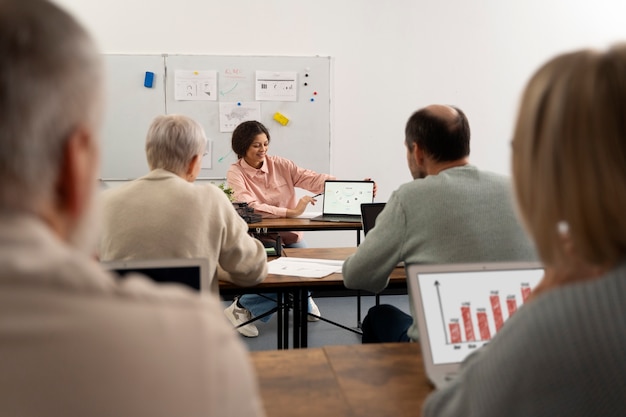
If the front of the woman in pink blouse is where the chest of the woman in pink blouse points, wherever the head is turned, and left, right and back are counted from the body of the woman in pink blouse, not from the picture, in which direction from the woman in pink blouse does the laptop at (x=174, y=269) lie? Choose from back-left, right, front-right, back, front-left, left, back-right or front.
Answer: front-right

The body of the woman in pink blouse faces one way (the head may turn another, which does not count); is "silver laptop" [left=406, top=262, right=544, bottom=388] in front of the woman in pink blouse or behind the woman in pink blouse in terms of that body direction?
in front

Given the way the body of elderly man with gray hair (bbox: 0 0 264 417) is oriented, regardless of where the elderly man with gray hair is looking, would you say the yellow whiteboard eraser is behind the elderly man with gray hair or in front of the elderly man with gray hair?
in front

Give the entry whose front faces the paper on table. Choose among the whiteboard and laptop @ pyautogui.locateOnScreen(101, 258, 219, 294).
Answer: the whiteboard

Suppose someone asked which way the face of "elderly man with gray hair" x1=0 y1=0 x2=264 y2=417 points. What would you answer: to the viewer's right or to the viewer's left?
to the viewer's right

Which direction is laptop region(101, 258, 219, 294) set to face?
toward the camera

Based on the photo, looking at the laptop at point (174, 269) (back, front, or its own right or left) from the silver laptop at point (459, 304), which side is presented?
left

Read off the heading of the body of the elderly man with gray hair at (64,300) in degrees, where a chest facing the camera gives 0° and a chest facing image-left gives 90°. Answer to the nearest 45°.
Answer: approximately 225°

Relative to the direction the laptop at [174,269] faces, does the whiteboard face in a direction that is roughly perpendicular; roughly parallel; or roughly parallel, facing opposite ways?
roughly parallel

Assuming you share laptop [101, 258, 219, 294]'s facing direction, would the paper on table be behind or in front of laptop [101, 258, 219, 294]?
behind

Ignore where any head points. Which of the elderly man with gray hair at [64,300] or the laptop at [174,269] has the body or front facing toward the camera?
the laptop

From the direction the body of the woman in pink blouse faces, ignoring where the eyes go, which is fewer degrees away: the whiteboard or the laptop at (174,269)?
the laptop

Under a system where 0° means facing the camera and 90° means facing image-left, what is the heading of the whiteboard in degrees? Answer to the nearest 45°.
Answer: approximately 0°
